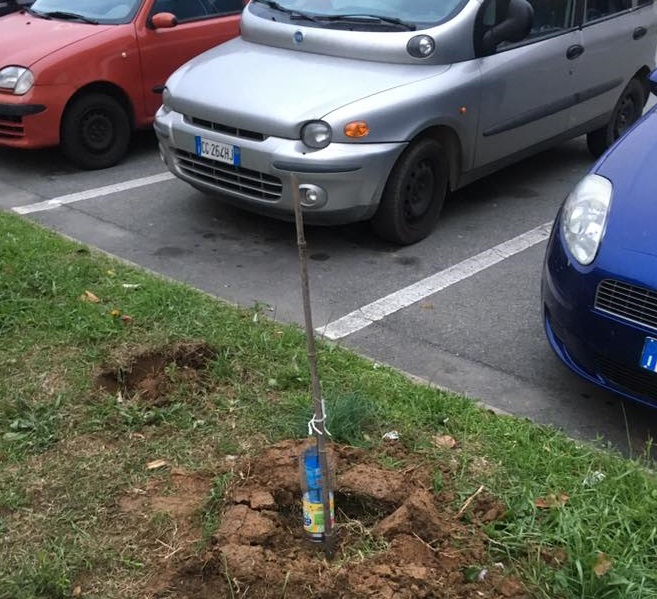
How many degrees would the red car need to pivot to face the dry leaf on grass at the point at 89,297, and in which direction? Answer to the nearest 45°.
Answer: approximately 45° to its left

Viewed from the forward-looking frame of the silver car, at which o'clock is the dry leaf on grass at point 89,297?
The dry leaf on grass is roughly at 12 o'clock from the silver car.

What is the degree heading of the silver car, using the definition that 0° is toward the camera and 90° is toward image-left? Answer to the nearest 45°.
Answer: approximately 45°

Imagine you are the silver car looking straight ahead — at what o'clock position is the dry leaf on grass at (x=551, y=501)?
The dry leaf on grass is roughly at 10 o'clock from the silver car.

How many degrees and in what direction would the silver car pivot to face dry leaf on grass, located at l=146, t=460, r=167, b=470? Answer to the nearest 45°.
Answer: approximately 45° to its left

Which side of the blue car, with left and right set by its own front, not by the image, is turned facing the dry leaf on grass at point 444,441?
front

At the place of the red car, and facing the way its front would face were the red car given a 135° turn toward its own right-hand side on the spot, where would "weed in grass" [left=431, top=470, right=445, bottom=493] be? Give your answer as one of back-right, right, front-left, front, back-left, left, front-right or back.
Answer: back

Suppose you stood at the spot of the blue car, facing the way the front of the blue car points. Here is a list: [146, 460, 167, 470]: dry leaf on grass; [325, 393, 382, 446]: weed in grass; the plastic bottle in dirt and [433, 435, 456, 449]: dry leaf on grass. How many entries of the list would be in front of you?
4

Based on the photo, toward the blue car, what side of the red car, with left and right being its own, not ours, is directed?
left

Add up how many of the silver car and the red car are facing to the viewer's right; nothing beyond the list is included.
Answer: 0

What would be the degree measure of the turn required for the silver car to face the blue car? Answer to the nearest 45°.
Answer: approximately 90° to its left

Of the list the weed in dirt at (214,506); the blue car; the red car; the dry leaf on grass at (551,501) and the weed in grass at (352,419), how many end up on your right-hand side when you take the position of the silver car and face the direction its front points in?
1

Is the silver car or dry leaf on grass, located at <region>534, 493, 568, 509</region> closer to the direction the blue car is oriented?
the dry leaf on grass

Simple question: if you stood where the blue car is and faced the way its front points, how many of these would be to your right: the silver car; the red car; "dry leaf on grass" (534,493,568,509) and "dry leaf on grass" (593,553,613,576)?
2

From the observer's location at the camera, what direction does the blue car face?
facing the viewer and to the left of the viewer

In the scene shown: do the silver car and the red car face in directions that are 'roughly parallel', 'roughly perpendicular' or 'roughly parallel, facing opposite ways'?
roughly parallel

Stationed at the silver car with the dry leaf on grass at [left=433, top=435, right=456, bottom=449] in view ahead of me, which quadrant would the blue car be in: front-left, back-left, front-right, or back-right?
front-left

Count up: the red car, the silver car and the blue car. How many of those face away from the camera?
0
